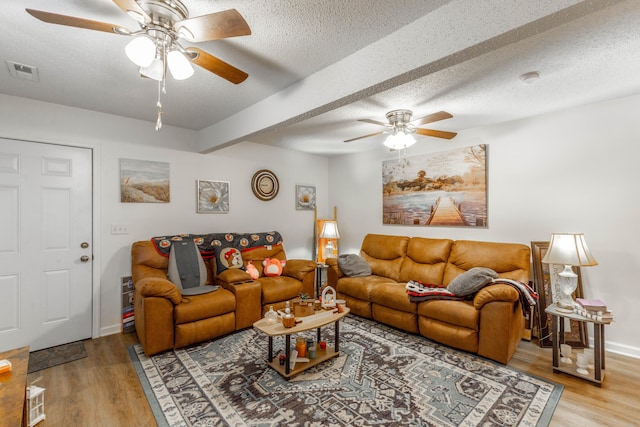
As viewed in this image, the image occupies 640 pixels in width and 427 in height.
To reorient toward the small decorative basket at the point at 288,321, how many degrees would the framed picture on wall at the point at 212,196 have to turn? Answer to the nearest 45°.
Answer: approximately 45° to its right

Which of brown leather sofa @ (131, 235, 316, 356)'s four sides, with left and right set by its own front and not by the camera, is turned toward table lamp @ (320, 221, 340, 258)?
left

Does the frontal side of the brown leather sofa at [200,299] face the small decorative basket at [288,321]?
yes

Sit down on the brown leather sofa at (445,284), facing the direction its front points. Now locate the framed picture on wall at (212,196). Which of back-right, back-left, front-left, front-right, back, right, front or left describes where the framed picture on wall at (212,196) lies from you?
front-right

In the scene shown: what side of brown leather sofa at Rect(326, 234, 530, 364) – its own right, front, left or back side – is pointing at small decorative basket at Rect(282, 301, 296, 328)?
front

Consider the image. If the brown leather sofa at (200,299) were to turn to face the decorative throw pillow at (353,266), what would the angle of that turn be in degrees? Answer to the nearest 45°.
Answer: approximately 45° to its left

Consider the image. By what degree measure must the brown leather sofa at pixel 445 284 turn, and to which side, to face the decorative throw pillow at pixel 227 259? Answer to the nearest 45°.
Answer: approximately 45° to its right

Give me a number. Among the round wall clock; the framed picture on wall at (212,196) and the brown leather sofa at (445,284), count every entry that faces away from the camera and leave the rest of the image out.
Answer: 0

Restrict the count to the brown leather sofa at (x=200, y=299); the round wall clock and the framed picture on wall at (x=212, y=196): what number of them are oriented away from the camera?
0

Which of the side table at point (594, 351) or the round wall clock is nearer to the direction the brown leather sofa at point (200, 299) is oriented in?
the side table
